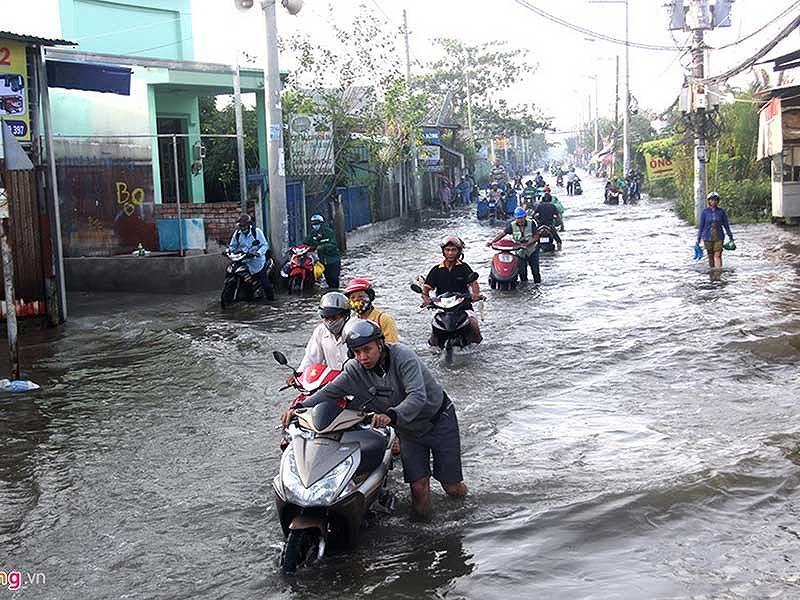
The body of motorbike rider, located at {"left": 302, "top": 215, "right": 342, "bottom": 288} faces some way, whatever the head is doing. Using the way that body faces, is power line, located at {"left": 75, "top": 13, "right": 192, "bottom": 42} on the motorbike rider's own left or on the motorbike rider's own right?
on the motorbike rider's own right

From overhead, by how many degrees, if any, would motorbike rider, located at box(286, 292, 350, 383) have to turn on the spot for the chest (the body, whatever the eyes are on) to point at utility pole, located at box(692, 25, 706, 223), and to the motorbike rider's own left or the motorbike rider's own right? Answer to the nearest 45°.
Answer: approximately 180°

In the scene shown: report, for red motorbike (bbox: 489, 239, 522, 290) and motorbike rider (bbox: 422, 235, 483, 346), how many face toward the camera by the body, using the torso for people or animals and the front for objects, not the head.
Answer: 2

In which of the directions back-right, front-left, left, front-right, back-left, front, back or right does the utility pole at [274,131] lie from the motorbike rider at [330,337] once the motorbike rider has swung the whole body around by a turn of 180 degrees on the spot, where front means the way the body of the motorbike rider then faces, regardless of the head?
front-left

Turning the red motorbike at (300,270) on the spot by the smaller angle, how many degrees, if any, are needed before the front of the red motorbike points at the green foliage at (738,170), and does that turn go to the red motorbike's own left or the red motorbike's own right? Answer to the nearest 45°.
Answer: approximately 180°

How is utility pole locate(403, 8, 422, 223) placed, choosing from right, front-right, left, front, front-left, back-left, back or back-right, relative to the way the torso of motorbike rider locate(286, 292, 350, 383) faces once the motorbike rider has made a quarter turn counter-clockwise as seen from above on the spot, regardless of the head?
back-left

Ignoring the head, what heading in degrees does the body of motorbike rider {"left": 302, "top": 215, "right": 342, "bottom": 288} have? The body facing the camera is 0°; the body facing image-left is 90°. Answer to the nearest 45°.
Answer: approximately 45°

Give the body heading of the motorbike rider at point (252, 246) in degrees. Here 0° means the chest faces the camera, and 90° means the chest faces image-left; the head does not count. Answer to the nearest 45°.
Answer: approximately 45°

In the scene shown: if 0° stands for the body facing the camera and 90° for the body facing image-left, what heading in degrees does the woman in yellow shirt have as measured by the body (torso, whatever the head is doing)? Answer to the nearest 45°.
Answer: approximately 45°

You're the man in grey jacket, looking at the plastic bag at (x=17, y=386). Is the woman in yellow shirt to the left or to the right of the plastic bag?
right

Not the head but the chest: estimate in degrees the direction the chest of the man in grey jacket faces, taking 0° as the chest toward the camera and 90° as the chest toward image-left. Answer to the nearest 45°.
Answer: approximately 45°

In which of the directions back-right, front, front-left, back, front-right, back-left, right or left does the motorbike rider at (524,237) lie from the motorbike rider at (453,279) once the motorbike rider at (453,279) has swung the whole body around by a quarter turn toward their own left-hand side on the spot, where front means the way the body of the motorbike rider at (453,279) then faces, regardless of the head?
left
